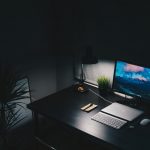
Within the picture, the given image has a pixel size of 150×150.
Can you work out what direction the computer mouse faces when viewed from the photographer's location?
facing away from the viewer and to the right of the viewer

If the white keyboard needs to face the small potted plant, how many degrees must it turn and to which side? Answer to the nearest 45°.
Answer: approximately 135° to its right

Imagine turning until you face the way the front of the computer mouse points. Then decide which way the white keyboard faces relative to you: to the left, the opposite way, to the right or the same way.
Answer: the opposite way

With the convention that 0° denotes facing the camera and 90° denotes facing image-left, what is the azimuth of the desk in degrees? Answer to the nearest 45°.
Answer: approximately 45°
